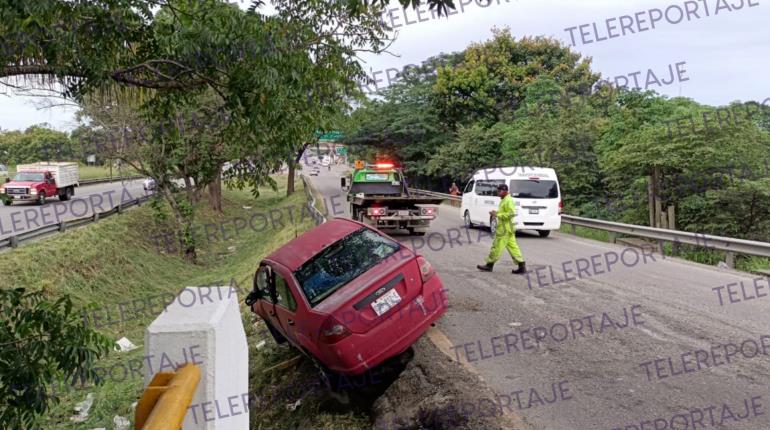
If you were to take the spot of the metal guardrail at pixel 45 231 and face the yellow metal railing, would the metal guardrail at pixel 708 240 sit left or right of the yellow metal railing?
left

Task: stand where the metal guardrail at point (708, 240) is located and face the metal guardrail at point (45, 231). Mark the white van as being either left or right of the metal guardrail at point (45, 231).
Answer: right

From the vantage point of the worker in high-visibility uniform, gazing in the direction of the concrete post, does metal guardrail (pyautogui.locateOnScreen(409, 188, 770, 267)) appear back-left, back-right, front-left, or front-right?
back-left

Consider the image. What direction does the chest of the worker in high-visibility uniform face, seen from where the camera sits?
to the viewer's left

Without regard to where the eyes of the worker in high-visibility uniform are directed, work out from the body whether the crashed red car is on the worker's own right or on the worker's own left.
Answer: on the worker's own left
